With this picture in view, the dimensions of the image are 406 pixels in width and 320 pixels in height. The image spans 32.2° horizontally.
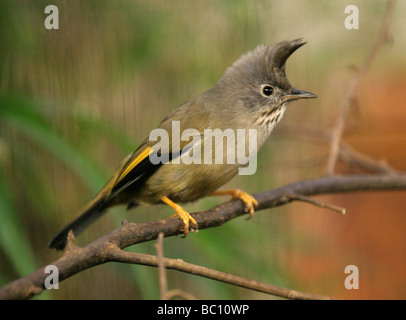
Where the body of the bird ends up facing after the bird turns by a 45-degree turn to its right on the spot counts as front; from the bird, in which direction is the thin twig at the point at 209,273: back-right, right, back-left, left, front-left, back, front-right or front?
front-right

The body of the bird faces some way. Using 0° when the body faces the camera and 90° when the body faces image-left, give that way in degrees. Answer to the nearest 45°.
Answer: approximately 270°

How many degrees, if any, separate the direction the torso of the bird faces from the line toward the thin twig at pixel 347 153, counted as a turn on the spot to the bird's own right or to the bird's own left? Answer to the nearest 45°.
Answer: approximately 45° to the bird's own left

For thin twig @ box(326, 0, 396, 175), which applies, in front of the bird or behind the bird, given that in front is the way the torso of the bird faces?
in front
